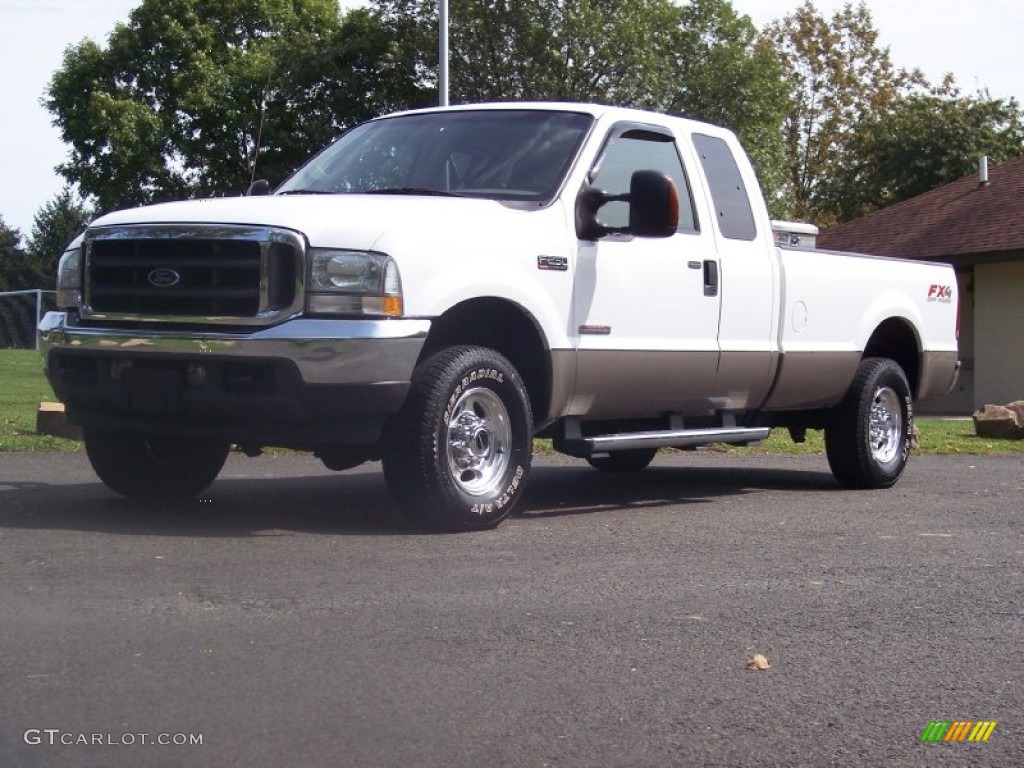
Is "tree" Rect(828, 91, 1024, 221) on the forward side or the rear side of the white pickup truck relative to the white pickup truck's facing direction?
on the rear side

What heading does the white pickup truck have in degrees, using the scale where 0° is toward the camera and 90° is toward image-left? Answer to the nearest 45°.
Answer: approximately 45°

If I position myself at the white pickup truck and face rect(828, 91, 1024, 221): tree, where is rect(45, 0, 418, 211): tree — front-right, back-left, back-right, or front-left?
front-left

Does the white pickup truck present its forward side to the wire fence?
no

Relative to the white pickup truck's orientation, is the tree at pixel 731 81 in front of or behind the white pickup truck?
behind

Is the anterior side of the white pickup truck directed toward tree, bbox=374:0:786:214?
no

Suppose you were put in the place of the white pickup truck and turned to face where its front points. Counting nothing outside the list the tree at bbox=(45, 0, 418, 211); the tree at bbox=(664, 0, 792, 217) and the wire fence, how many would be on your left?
0

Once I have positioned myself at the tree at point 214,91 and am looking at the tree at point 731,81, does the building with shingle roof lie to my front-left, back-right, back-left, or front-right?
front-right

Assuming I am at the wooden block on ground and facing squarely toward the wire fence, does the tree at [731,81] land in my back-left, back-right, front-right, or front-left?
front-right

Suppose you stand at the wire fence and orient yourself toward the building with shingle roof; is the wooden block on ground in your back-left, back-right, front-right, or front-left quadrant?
front-right

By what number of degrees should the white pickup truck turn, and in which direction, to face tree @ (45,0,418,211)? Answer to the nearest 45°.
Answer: approximately 135° to its right

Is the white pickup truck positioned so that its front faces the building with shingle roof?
no

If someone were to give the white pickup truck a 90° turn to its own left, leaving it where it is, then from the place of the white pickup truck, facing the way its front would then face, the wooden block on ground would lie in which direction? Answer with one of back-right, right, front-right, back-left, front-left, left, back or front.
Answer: back

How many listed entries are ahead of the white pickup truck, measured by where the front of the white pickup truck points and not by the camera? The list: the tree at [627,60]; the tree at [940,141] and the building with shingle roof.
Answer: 0
